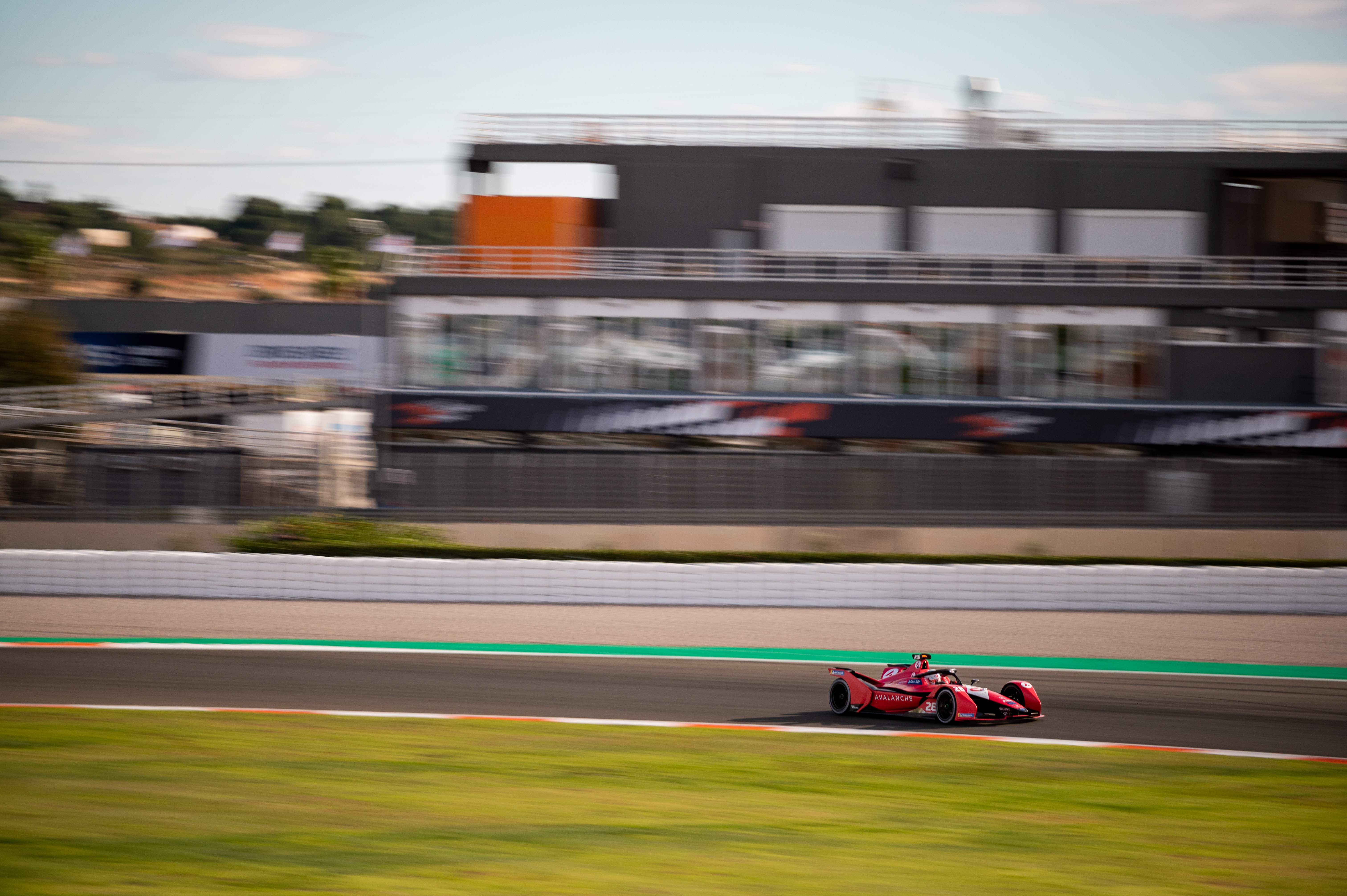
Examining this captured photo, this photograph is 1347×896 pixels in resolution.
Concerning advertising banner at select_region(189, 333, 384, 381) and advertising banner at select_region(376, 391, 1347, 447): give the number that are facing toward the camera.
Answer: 2

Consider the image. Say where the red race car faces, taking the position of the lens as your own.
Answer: facing the viewer and to the right of the viewer

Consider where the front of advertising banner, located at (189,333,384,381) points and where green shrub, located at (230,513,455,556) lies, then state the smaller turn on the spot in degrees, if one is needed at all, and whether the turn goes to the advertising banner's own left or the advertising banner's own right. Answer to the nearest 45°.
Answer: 0° — it already faces it

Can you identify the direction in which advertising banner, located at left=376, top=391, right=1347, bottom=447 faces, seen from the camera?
facing the viewer

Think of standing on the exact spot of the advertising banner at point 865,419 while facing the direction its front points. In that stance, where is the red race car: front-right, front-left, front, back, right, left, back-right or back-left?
front

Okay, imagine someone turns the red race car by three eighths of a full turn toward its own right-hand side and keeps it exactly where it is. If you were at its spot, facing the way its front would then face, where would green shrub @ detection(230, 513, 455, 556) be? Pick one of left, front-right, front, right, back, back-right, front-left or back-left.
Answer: front-right

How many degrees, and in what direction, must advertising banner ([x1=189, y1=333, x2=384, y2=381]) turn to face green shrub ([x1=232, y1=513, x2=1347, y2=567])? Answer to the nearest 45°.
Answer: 0° — it already faces it

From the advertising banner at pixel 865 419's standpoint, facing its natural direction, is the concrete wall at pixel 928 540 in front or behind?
in front

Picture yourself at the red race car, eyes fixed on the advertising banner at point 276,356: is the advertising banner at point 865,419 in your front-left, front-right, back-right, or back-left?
front-right

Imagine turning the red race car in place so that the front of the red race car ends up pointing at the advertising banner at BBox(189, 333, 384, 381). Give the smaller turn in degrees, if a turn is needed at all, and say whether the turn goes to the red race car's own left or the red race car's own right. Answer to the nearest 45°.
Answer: approximately 180°

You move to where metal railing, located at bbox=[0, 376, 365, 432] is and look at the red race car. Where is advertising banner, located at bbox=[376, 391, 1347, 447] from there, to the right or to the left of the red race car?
left

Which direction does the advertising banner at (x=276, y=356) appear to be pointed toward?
toward the camera
